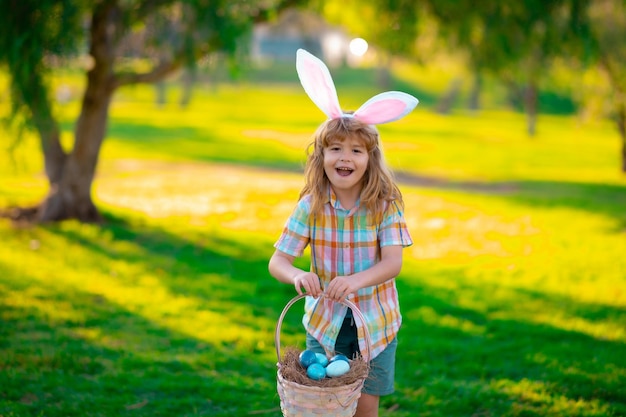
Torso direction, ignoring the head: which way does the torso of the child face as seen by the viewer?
toward the camera

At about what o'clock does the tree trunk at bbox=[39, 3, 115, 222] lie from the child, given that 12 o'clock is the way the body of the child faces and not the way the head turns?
The tree trunk is roughly at 5 o'clock from the child.

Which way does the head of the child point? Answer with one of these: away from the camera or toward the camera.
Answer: toward the camera
